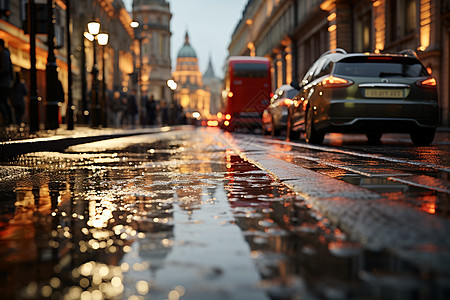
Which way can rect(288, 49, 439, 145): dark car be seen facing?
away from the camera

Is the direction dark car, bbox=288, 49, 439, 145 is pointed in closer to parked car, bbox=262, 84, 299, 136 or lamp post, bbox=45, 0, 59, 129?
the parked car

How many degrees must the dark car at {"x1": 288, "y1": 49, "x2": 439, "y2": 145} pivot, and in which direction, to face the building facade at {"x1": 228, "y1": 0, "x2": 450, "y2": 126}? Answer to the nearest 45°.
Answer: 0° — it already faces it

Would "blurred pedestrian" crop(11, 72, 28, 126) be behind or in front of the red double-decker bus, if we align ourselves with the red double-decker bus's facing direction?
behind

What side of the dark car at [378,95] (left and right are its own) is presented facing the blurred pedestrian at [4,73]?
left

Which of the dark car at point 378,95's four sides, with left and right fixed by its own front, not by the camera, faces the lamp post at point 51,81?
left

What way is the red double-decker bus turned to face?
away from the camera
